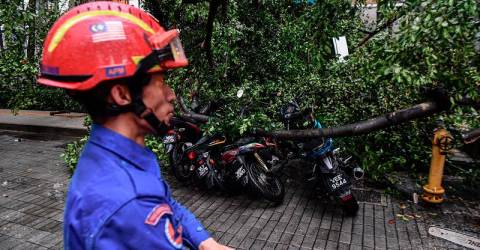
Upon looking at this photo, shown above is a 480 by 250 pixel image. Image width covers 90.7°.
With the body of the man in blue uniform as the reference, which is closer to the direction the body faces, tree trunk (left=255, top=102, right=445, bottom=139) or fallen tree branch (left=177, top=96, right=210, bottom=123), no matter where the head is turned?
the tree trunk

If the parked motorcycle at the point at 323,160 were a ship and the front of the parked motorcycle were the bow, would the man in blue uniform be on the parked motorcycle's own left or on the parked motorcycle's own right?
on the parked motorcycle's own left

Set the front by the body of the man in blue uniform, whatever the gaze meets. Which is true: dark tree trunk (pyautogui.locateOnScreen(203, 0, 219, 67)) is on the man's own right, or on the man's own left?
on the man's own left

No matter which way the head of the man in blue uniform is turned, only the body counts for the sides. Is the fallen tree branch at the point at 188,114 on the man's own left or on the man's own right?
on the man's own left

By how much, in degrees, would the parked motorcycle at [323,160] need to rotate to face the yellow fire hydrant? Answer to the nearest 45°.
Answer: approximately 135° to its right

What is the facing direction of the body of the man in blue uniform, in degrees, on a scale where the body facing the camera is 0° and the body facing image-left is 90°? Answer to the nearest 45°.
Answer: approximately 270°

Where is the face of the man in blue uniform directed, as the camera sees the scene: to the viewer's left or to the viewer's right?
to the viewer's right

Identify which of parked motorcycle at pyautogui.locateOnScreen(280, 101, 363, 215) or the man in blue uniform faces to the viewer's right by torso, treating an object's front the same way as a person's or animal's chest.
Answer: the man in blue uniform

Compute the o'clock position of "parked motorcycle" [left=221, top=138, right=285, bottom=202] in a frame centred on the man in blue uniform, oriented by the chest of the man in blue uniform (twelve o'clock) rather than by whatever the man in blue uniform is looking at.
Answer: The parked motorcycle is roughly at 10 o'clock from the man in blue uniform.

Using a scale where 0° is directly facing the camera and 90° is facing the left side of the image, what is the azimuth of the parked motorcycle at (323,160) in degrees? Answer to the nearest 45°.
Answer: approximately 135°

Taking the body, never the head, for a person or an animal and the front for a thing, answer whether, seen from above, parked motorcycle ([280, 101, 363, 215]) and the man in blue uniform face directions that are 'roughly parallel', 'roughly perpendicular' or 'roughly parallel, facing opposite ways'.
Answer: roughly perpendicular
